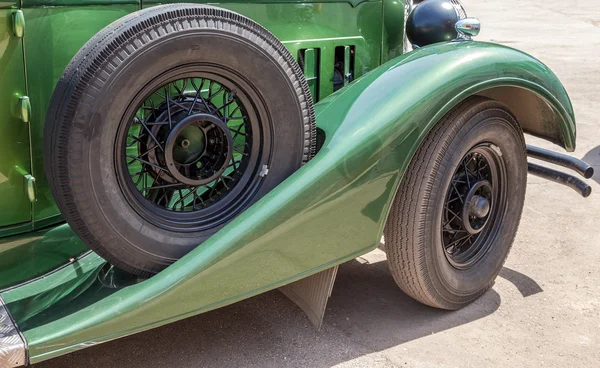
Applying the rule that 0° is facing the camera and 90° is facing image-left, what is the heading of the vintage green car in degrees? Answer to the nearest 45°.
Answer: approximately 225°
